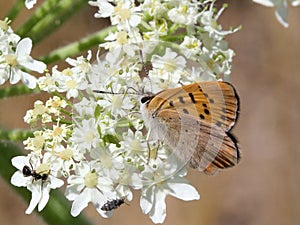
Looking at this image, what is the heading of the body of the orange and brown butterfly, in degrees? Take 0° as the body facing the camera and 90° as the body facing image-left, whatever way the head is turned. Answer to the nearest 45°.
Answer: approximately 90°

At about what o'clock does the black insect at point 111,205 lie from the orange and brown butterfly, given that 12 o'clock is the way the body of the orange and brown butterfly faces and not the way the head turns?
The black insect is roughly at 11 o'clock from the orange and brown butterfly.

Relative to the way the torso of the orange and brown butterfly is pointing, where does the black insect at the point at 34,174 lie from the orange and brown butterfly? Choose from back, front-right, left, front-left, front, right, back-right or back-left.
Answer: front

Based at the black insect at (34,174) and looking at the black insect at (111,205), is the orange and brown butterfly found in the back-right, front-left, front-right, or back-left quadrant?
front-left
